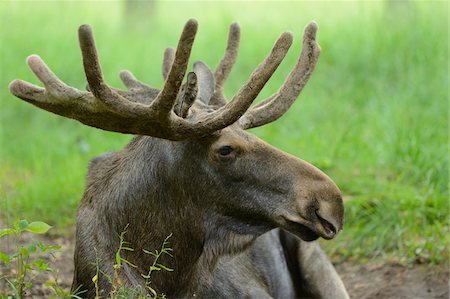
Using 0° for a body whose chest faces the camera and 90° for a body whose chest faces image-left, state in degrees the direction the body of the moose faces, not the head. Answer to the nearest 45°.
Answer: approximately 315°
